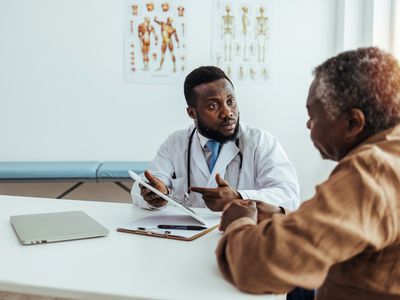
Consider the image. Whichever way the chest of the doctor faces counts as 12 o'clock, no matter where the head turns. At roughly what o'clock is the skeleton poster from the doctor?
The skeleton poster is roughly at 6 o'clock from the doctor.

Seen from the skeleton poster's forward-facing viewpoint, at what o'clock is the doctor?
The doctor is roughly at 12 o'clock from the skeleton poster.

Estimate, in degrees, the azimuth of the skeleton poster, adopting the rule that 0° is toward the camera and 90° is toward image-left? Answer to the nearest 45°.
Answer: approximately 0°

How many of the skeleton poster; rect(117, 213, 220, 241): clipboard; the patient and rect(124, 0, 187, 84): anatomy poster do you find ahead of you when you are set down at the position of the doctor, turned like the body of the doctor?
2

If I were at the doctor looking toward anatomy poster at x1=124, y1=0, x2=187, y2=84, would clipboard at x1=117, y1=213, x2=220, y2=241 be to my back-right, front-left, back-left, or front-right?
back-left

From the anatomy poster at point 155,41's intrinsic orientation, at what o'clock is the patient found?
The patient is roughly at 12 o'clock from the anatomy poster.

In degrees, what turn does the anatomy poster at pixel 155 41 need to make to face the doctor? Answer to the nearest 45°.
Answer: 0° — it already faces them

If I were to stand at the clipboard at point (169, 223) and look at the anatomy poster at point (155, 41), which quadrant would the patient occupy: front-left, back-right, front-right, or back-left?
back-right

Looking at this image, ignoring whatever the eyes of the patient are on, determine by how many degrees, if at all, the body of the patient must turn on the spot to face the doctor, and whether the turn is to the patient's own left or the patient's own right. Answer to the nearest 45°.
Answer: approximately 45° to the patient's own right

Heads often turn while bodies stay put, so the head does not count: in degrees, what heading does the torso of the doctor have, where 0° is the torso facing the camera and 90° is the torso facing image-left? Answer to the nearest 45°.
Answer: approximately 0°
